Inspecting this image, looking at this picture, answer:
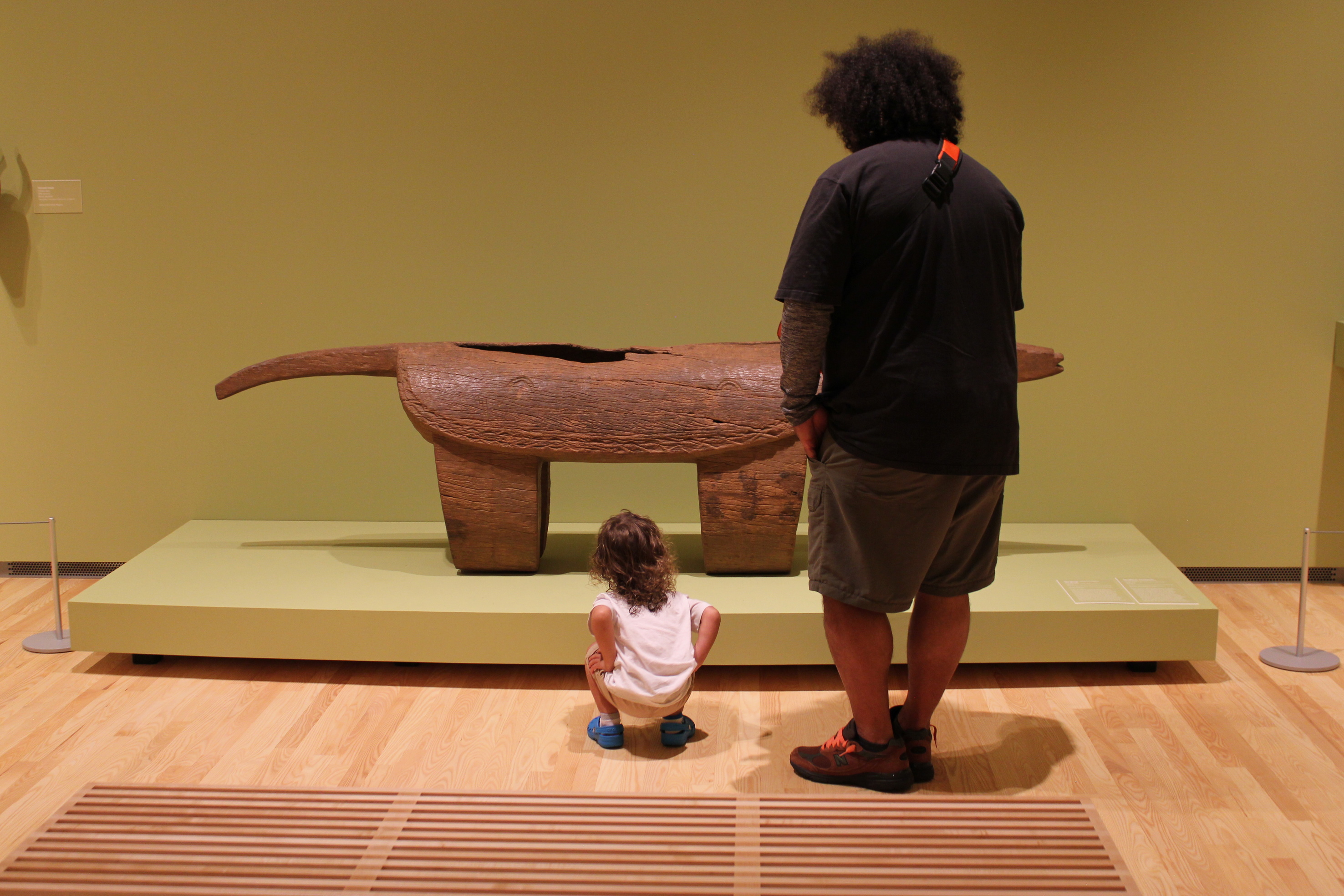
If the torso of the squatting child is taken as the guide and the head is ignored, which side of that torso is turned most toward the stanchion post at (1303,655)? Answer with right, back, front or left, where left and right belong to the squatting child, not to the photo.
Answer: right

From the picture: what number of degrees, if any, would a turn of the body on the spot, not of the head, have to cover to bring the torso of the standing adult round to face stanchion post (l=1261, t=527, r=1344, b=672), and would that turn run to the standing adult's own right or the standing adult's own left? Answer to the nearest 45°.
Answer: approximately 90° to the standing adult's own right

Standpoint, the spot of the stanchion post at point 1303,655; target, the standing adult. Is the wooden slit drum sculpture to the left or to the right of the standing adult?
right

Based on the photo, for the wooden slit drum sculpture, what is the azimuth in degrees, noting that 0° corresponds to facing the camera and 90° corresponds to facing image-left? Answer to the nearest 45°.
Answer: approximately 270°

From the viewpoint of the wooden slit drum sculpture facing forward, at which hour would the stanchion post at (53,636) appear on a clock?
The stanchion post is roughly at 6 o'clock from the wooden slit drum sculpture.

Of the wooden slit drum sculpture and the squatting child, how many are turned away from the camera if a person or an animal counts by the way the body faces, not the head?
1

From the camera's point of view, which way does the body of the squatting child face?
away from the camera

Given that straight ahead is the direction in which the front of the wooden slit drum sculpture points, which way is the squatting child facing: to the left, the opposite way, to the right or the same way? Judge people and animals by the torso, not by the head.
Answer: to the left

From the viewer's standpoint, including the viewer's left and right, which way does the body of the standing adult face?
facing away from the viewer and to the left of the viewer

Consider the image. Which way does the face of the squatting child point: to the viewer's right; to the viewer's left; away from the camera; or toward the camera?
away from the camera

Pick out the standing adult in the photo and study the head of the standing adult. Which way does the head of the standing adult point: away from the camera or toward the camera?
away from the camera

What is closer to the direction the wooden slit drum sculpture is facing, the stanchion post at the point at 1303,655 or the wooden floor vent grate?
the stanchion post

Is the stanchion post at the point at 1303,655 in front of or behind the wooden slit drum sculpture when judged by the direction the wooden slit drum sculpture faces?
in front

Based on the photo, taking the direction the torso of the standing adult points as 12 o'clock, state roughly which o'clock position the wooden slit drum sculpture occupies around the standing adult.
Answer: The wooden slit drum sculpture is roughly at 12 o'clock from the standing adult.
